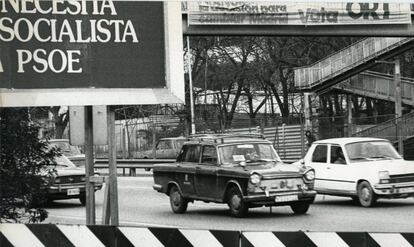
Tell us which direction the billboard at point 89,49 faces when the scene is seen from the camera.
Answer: facing the viewer

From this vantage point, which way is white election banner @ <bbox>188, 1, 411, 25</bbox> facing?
toward the camera

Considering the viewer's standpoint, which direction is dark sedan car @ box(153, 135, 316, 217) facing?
facing the viewer and to the right of the viewer

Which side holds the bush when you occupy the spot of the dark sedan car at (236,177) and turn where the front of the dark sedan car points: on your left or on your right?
on your right

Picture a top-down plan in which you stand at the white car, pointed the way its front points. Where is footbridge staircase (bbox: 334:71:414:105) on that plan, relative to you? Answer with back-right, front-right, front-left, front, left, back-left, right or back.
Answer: back-left

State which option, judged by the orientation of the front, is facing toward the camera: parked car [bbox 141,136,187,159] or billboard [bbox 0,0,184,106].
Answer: the billboard
